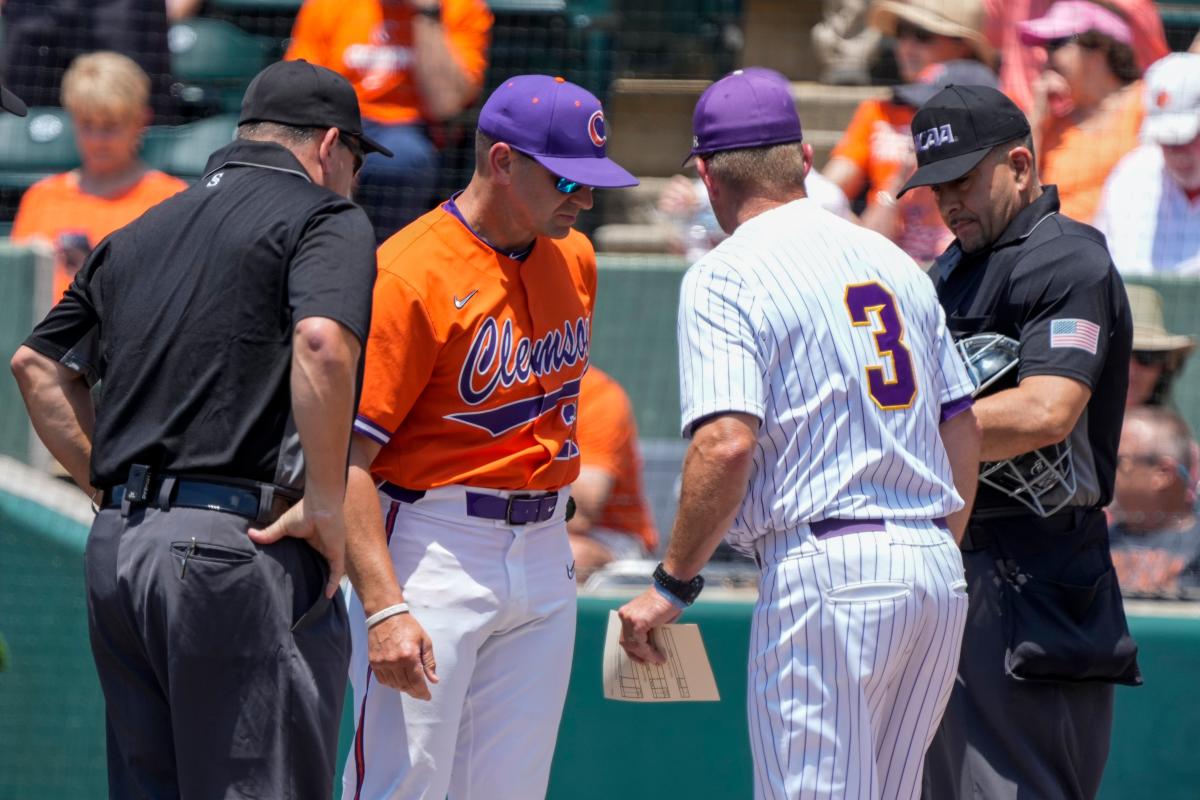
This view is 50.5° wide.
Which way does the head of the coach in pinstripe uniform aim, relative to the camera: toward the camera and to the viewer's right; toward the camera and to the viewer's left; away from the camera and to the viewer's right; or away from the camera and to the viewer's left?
away from the camera and to the viewer's left

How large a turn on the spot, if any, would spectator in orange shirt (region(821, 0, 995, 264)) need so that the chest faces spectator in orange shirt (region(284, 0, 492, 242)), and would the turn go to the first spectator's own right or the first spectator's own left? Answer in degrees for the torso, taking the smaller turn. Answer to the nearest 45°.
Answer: approximately 45° to the first spectator's own right

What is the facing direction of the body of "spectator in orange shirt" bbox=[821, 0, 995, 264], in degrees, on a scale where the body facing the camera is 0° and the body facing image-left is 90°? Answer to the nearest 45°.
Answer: approximately 45°

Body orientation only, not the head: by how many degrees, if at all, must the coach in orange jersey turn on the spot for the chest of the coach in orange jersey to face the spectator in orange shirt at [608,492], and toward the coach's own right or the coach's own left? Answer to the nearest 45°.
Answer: approximately 135° to the coach's own left

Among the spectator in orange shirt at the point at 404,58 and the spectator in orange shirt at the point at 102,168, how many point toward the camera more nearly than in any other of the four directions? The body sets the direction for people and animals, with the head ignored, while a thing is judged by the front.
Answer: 2

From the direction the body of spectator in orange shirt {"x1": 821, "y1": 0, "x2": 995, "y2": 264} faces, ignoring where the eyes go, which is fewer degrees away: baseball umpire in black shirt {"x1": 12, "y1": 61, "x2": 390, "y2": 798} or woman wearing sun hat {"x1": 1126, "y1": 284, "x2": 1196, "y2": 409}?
the baseball umpire in black shirt

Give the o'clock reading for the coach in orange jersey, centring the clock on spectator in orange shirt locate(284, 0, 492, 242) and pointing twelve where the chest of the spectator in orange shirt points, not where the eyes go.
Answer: The coach in orange jersey is roughly at 12 o'clock from the spectator in orange shirt.

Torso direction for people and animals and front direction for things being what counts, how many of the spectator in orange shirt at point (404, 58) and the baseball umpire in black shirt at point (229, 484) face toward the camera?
1

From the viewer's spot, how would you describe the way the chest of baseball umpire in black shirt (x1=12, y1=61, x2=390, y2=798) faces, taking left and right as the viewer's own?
facing away from the viewer and to the right of the viewer

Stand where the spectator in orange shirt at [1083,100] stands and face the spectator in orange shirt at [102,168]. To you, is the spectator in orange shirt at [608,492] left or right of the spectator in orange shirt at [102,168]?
left
